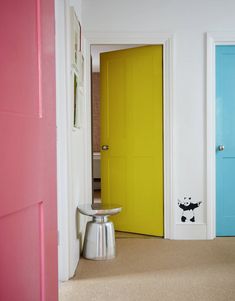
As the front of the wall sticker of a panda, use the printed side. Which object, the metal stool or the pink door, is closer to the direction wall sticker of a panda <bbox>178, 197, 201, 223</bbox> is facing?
the pink door

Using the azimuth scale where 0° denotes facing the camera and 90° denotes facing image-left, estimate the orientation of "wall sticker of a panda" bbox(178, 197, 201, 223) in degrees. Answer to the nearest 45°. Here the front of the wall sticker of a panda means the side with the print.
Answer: approximately 0°

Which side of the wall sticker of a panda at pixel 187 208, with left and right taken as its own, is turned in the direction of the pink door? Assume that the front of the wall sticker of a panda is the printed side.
front

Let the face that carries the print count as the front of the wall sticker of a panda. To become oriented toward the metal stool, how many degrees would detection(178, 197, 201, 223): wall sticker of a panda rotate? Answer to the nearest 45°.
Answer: approximately 45° to its right
